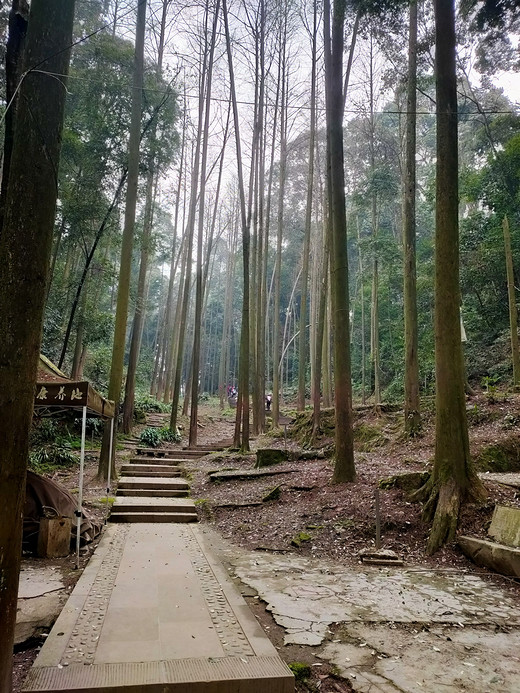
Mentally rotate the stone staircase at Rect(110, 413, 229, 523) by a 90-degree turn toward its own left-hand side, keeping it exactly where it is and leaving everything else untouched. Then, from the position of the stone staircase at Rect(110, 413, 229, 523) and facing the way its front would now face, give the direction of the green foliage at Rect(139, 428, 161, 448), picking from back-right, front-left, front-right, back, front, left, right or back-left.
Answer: left

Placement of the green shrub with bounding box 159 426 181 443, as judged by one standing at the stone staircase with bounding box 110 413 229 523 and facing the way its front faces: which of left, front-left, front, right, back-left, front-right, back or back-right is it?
back

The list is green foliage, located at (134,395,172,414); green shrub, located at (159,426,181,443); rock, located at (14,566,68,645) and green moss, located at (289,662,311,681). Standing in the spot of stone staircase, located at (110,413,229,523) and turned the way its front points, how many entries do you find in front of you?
2

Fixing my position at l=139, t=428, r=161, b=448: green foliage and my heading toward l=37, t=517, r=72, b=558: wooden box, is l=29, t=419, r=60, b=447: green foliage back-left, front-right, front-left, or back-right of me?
front-right

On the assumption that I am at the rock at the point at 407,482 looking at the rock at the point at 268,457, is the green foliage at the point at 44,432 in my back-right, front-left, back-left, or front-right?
front-left

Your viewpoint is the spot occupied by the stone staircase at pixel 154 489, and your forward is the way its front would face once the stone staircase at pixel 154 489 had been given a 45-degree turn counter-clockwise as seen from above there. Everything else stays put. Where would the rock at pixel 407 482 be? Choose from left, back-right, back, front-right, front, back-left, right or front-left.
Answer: front

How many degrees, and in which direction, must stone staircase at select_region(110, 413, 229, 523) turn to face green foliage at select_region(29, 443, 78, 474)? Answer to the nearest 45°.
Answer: approximately 135° to its right

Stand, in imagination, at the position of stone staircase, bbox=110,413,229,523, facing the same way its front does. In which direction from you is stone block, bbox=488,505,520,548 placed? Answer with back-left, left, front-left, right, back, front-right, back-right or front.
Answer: front-left

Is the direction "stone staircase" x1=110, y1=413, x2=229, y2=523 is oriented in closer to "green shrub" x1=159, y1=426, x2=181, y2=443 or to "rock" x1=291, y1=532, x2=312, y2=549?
the rock

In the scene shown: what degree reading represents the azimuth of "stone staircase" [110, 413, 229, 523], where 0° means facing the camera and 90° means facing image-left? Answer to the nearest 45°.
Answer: approximately 0°

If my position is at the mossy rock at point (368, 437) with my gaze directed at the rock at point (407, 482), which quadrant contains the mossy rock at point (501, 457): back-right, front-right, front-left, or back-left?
front-left

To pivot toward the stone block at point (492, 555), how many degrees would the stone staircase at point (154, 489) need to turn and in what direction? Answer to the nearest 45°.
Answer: approximately 45° to its left

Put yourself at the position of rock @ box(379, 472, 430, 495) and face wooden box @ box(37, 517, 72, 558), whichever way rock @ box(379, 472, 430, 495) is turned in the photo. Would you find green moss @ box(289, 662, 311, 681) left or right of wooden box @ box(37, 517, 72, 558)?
left

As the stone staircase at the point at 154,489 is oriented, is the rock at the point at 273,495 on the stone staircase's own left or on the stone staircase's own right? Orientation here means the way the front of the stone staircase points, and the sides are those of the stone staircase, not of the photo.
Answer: on the stone staircase's own left

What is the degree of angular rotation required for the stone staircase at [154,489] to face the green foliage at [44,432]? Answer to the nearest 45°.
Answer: approximately 135° to its right

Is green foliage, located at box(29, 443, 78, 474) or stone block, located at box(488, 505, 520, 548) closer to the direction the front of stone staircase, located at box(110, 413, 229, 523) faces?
the stone block

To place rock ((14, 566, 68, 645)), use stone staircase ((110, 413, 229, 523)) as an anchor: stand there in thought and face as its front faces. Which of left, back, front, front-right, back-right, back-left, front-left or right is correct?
front

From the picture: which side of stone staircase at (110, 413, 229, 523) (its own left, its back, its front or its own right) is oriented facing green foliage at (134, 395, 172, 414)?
back

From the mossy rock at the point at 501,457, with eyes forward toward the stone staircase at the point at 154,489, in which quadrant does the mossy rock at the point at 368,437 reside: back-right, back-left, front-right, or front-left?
front-right

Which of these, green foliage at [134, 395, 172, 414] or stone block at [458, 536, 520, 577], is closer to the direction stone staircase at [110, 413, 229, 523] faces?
the stone block
